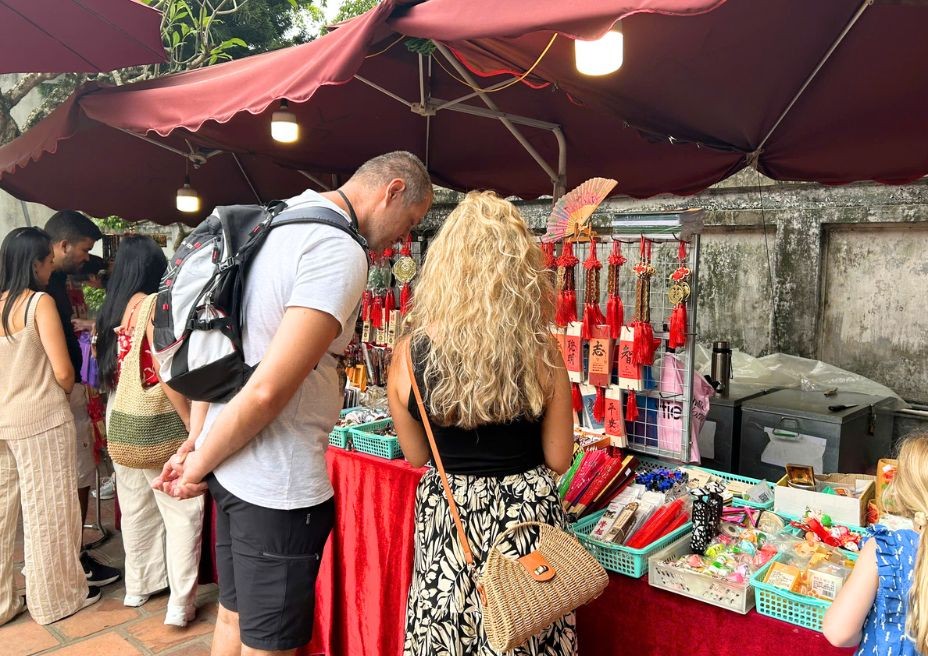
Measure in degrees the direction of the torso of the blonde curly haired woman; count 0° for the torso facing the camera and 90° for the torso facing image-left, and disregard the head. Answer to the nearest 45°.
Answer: approximately 180°

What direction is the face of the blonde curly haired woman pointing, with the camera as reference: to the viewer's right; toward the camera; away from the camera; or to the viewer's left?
away from the camera

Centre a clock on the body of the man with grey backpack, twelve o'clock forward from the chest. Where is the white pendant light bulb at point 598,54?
The white pendant light bulb is roughly at 12 o'clock from the man with grey backpack.

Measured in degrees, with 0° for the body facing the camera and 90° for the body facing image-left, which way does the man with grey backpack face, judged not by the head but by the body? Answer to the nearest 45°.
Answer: approximately 270°

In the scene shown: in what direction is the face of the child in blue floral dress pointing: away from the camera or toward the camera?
away from the camera

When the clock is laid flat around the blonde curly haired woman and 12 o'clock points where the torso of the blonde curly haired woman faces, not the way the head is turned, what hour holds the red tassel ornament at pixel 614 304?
The red tassel ornament is roughly at 1 o'clock from the blonde curly haired woman.

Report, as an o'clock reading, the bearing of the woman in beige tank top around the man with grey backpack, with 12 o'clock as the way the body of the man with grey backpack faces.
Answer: The woman in beige tank top is roughly at 8 o'clock from the man with grey backpack.

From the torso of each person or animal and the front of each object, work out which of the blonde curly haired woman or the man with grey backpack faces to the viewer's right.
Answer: the man with grey backpack
